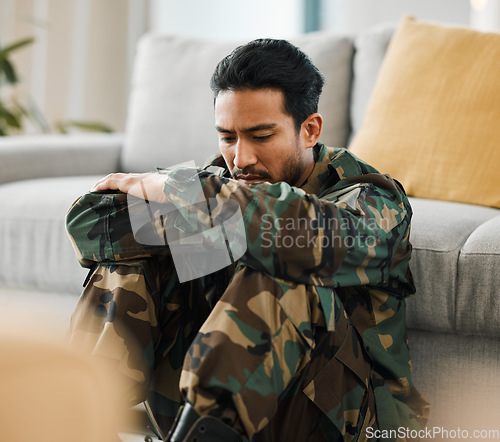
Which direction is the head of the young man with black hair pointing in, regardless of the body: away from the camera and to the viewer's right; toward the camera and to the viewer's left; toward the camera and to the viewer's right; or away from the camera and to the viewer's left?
toward the camera and to the viewer's left

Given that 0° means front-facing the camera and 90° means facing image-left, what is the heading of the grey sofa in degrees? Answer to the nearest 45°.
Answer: approximately 45°

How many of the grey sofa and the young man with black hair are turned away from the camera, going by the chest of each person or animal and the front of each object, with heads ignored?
0

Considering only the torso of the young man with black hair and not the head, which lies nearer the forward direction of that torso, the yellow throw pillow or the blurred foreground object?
the blurred foreground object

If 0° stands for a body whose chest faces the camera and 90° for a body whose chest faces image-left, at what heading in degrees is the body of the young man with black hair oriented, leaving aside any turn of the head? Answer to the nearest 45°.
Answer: approximately 45°
